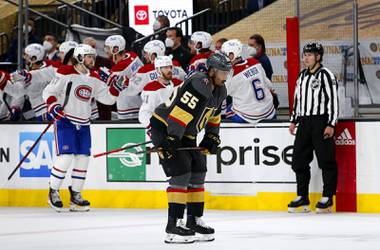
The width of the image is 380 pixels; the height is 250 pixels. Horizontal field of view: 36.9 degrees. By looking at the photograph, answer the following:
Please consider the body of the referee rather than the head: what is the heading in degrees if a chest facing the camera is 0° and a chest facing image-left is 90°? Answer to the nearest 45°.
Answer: approximately 45°

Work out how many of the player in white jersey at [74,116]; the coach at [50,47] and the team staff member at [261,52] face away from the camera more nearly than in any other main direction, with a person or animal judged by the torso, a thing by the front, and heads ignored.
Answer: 0

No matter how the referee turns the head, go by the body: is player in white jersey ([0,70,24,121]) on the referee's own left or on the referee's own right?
on the referee's own right

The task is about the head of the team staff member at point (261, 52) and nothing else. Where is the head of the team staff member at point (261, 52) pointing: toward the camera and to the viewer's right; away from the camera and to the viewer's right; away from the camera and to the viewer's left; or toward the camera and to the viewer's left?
toward the camera and to the viewer's left

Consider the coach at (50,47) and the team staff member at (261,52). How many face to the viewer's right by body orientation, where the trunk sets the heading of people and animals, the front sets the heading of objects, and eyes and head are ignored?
0

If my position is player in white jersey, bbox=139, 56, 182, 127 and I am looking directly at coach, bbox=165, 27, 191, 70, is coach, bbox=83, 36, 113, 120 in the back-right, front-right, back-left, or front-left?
front-left
